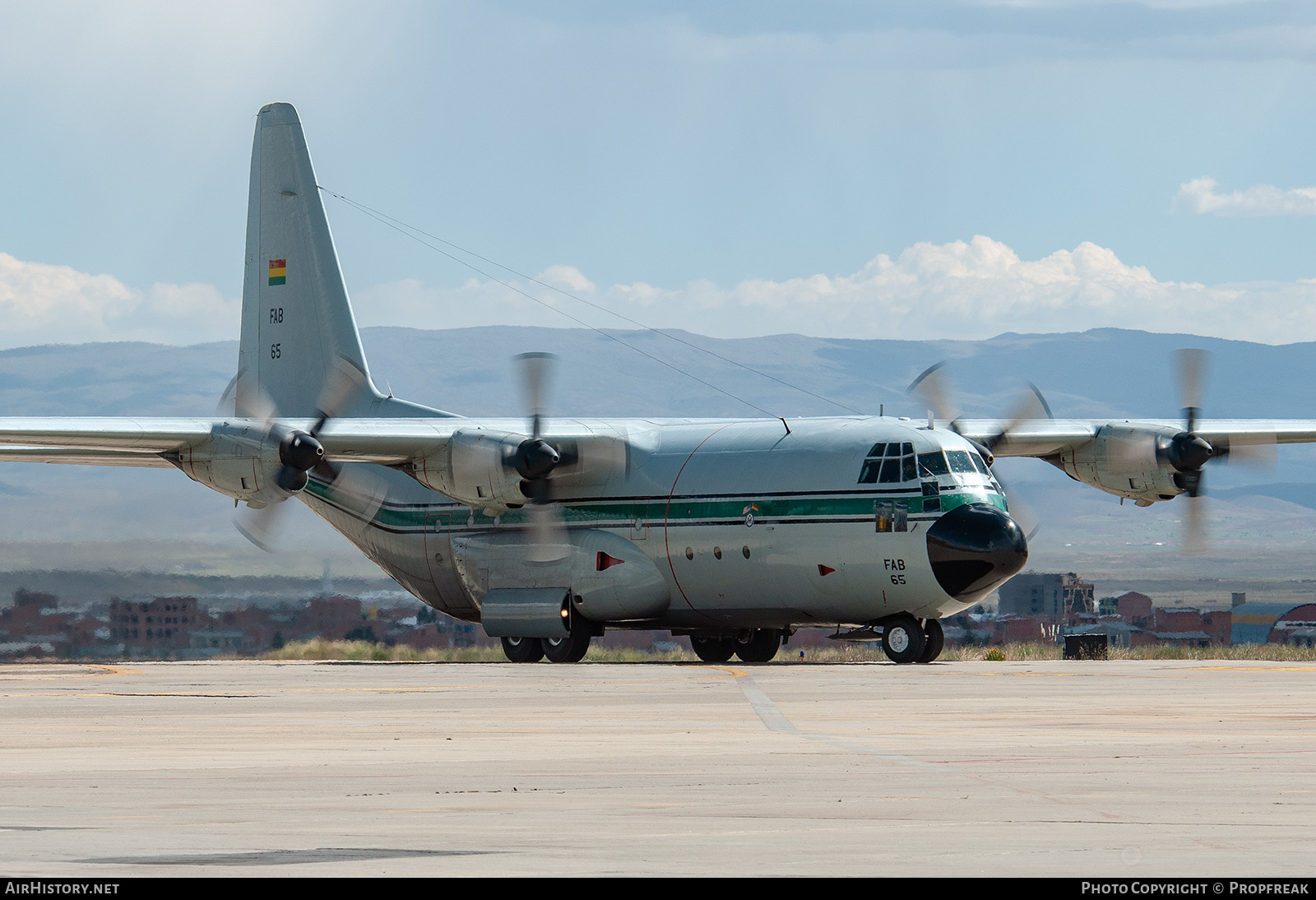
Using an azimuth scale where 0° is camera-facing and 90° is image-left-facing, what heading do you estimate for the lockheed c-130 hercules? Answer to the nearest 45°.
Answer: approximately 315°
